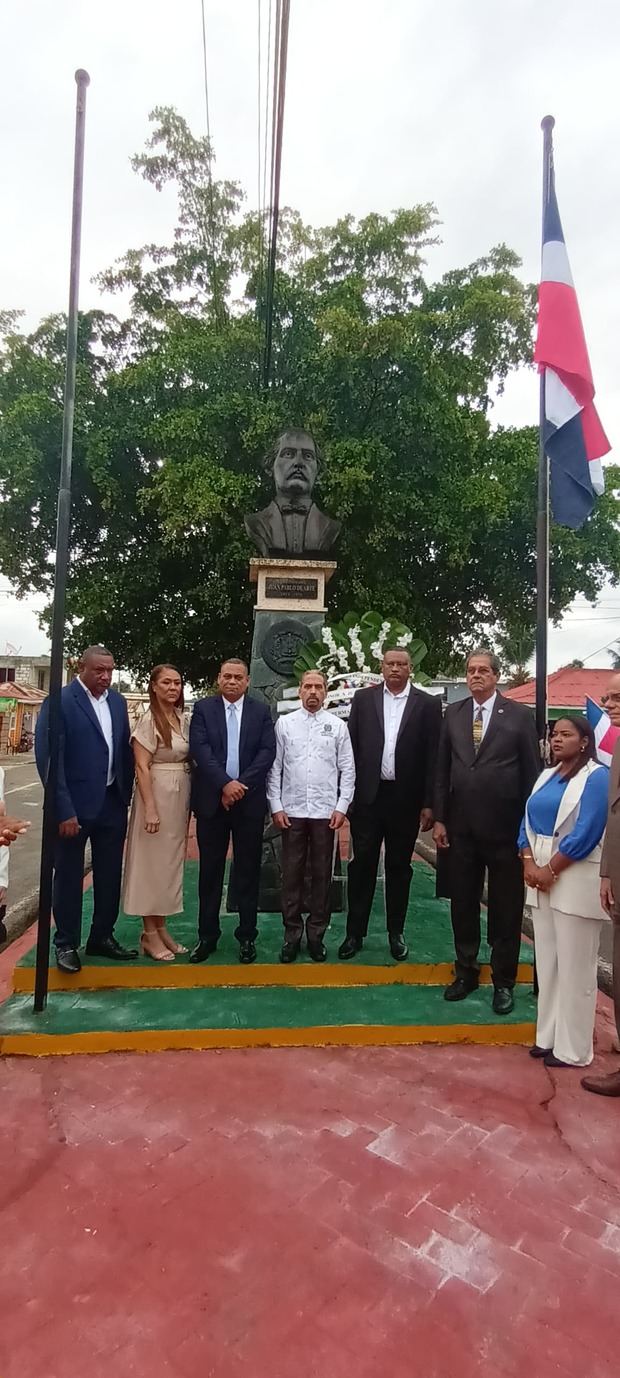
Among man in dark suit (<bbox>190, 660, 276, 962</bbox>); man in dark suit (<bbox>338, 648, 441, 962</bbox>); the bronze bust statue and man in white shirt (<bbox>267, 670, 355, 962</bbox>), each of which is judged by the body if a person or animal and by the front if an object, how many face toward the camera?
4

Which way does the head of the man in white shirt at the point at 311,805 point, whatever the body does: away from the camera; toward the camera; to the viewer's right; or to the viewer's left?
toward the camera

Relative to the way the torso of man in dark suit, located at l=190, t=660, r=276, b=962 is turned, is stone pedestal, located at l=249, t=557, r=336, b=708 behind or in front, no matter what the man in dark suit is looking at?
behind

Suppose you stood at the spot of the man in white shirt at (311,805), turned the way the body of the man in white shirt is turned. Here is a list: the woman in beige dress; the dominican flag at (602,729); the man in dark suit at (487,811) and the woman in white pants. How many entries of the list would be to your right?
1

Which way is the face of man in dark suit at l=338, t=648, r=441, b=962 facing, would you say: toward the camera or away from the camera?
toward the camera

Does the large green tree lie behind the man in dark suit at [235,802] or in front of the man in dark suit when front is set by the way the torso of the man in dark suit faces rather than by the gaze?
behind

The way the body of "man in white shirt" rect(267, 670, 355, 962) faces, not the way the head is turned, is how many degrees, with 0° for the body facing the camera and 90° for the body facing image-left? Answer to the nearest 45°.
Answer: approximately 0°

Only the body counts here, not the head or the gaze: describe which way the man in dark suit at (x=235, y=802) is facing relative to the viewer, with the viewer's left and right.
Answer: facing the viewer

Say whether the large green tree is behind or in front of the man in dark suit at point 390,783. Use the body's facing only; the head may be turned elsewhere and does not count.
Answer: behind

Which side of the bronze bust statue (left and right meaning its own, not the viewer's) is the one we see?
front

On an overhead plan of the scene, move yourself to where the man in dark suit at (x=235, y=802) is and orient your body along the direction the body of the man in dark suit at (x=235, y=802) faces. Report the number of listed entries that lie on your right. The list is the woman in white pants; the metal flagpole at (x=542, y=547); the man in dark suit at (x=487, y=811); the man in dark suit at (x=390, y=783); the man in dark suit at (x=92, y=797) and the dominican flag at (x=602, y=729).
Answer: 1

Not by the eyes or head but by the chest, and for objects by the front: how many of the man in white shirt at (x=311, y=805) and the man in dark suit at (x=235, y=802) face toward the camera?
2

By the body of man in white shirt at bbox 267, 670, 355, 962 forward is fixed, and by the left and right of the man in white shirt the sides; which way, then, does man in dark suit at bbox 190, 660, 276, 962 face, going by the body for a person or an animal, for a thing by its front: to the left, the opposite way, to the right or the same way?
the same way

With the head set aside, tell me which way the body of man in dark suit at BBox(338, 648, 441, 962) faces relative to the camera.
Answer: toward the camera

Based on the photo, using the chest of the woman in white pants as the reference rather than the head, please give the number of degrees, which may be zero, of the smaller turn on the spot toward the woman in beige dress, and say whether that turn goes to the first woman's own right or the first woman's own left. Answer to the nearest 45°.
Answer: approximately 45° to the first woman's own right
